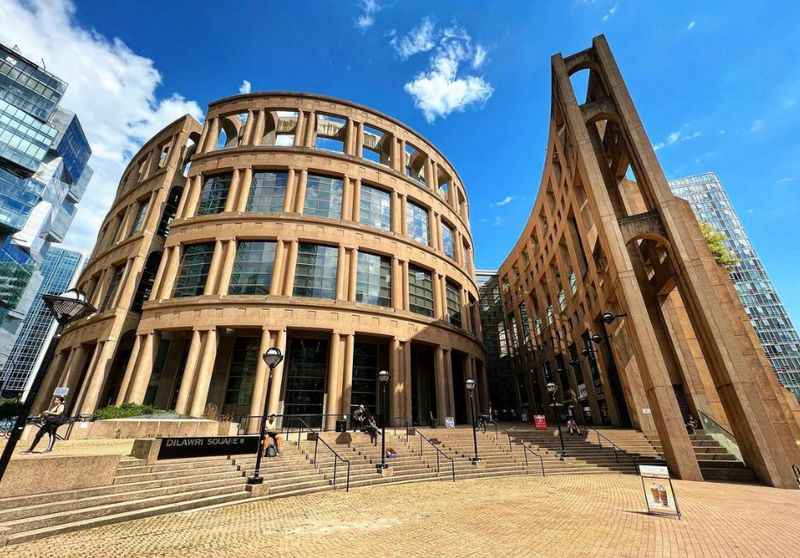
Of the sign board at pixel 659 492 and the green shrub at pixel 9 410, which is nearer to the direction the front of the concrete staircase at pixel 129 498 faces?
the sign board

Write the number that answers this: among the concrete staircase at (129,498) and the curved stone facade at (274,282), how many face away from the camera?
0

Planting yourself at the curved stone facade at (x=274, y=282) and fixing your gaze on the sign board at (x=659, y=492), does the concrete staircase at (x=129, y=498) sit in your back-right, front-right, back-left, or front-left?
front-right

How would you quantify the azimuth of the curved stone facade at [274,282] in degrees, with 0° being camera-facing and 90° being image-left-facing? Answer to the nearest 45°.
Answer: approximately 0°

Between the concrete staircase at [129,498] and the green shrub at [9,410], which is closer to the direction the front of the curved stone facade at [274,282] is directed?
the concrete staircase

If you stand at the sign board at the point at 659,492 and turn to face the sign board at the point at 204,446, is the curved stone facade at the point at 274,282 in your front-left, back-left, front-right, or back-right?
front-right
